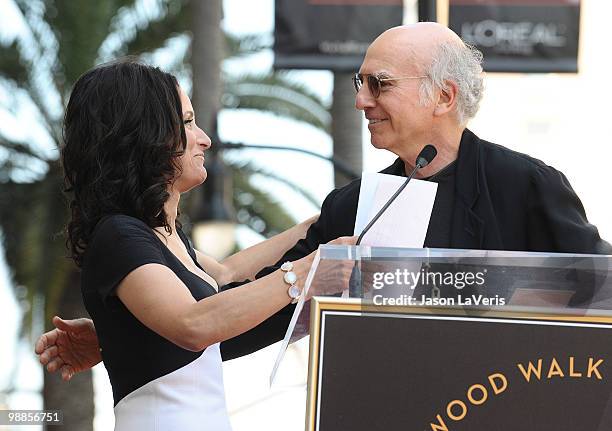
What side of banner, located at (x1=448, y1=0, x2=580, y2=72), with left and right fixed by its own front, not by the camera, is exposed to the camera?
front

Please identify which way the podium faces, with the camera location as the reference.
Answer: facing the viewer

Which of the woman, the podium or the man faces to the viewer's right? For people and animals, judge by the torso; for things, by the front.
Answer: the woman

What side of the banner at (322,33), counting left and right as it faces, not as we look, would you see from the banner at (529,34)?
left

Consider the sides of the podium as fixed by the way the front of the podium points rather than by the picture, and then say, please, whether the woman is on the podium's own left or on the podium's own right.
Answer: on the podium's own right

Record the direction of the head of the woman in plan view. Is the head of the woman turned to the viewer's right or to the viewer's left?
to the viewer's right

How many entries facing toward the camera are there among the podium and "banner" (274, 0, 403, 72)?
2

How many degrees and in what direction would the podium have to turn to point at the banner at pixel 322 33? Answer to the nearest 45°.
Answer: approximately 180°

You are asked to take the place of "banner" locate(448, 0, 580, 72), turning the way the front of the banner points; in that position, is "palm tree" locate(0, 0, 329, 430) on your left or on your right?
on your right

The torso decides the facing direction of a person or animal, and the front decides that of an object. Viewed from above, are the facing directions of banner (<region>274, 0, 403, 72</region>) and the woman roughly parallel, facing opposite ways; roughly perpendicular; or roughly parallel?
roughly perpendicular

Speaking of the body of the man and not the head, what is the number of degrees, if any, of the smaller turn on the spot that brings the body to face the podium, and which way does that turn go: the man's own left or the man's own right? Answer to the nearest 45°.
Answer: approximately 45° to the man's own left

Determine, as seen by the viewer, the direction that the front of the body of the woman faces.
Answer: to the viewer's right

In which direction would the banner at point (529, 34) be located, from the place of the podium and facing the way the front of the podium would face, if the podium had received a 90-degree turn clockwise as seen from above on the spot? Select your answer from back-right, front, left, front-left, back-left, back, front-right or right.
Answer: right

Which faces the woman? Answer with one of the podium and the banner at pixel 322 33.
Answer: the banner

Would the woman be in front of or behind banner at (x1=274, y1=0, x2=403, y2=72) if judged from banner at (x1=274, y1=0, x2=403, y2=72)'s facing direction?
in front

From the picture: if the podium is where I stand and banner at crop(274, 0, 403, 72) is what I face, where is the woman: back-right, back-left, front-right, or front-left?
front-left
